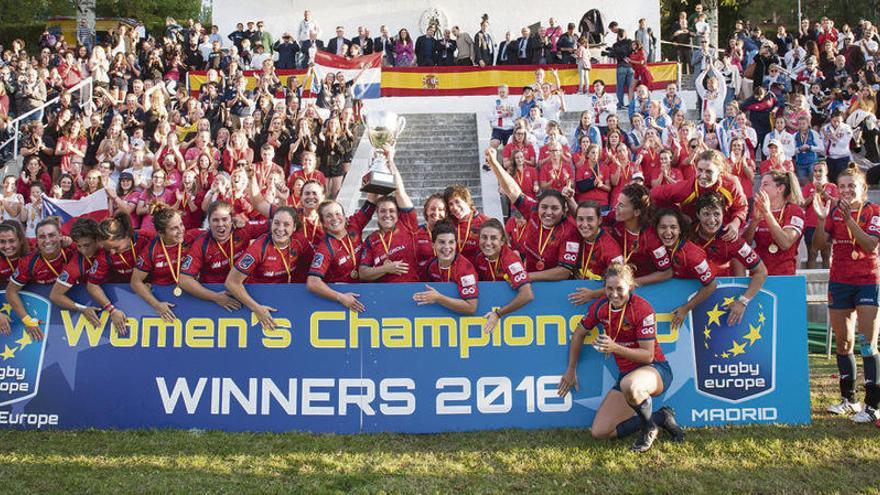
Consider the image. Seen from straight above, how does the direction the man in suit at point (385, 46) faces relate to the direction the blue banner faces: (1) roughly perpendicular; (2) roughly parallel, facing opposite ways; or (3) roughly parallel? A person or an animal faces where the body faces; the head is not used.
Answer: roughly parallel

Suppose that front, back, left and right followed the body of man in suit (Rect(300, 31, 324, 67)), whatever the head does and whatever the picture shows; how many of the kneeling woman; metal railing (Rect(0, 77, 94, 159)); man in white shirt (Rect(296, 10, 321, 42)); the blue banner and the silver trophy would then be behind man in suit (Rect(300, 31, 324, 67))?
1

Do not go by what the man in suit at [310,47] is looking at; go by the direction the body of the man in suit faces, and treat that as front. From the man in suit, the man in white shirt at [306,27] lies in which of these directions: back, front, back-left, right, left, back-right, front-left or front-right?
back

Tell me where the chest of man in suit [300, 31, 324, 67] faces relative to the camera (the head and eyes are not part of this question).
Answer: toward the camera

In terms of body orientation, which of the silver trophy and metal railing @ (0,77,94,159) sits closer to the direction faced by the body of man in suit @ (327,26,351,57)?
the silver trophy

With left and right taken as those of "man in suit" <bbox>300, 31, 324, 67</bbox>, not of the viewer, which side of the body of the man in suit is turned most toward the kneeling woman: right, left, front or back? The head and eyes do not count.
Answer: front

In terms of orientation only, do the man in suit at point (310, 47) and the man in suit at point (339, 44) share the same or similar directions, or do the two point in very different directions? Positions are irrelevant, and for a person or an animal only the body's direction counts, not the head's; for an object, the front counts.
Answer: same or similar directions

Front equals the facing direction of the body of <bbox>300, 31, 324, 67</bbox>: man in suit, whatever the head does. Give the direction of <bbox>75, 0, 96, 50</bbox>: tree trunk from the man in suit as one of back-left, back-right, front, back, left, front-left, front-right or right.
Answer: back-right

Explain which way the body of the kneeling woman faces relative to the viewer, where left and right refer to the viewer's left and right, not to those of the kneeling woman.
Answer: facing the viewer and to the left of the viewer

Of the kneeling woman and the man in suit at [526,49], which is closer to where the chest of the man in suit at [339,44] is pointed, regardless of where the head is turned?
the kneeling woman

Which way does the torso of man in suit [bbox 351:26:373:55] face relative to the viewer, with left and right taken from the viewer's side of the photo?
facing the viewer

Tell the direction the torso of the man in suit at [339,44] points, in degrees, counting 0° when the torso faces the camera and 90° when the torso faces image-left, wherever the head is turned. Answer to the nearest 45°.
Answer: approximately 0°

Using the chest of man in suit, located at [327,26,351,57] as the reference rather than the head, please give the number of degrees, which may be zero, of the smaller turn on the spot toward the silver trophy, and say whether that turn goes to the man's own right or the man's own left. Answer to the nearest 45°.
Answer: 0° — they already face it

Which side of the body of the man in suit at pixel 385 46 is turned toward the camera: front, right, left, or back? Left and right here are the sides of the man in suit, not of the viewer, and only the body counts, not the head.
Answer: front

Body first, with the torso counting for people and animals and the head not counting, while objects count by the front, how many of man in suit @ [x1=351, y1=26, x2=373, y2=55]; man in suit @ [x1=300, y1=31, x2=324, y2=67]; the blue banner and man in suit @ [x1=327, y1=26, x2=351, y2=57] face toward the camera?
4
